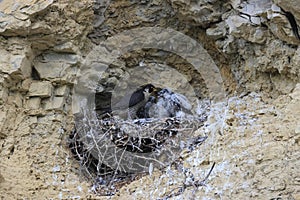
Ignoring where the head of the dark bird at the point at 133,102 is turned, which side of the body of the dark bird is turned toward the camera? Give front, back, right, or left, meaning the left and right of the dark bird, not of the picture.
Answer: right
